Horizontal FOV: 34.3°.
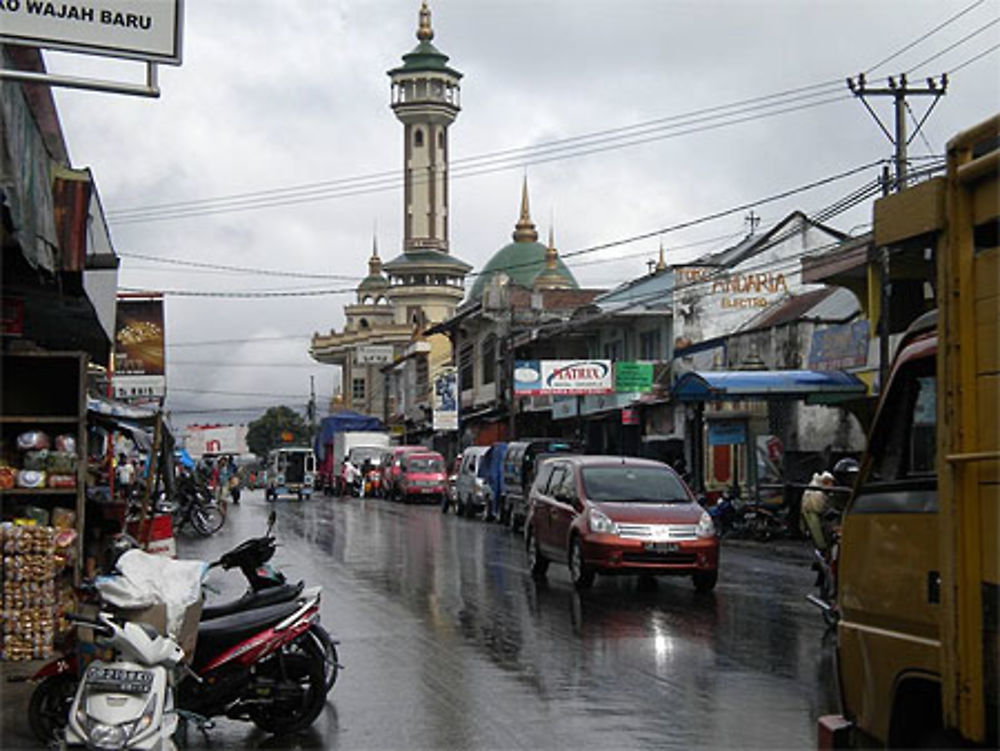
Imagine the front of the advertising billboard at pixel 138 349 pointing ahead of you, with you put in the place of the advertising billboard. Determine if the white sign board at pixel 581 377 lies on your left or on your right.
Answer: on your left

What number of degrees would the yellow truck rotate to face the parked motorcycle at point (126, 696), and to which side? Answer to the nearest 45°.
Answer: approximately 45° to its left

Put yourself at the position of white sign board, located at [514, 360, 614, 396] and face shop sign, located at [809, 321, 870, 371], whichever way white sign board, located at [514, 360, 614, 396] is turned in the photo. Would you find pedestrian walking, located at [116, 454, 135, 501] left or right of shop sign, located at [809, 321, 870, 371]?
right
